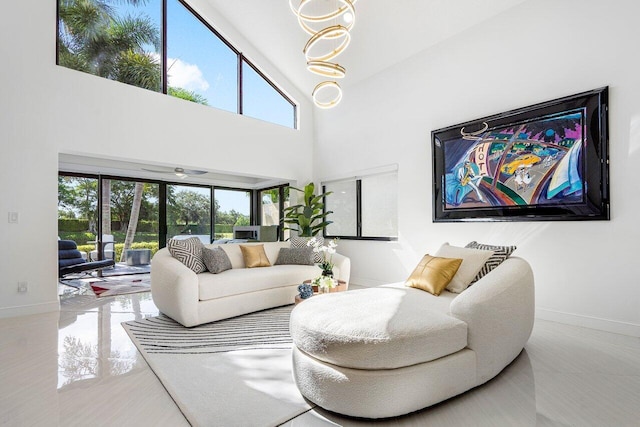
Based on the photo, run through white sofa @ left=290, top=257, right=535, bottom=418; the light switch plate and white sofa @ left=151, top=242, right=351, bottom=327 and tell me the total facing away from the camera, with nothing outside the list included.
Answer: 0

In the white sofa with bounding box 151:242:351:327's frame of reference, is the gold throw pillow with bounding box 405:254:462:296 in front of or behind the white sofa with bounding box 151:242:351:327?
in front

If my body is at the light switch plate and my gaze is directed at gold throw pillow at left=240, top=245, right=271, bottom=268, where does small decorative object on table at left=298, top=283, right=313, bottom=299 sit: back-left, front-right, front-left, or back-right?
front-right

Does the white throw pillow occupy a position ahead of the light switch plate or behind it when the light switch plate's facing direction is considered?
ahead

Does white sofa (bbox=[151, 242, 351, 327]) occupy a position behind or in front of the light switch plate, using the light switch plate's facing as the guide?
in front

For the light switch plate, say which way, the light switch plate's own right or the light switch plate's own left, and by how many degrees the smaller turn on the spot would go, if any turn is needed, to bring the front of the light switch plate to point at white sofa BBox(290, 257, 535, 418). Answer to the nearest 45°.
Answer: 0° — it already faces it

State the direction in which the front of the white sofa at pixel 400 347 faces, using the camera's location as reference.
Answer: facing the viewer and to the left of the viewer

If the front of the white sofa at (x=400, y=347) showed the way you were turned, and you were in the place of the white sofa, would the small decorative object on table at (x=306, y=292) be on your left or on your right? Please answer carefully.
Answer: on your right

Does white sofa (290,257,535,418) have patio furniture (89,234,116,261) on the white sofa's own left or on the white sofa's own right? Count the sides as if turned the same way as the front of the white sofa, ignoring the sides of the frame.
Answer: on the white sofa's own right

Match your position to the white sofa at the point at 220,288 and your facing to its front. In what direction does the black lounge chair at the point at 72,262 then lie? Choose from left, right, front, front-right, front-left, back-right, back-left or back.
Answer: back

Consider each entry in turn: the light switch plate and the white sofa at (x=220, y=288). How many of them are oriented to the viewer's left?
0

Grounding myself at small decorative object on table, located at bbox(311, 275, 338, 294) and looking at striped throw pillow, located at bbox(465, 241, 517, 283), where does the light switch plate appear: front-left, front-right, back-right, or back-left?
back-right

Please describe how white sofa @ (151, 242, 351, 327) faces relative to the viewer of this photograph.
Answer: facing the viewer and to the right of the viewer
